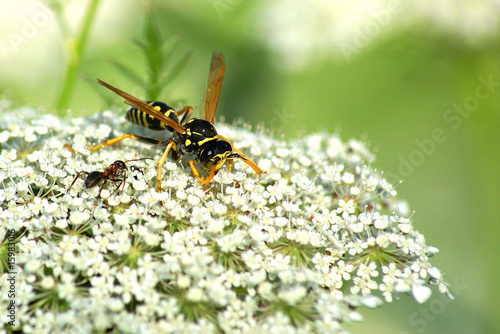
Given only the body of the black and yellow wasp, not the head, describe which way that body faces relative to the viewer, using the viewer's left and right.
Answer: facing the viewer and to the right of the viewer

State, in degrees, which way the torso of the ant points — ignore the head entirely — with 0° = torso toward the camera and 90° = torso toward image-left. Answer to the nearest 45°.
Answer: approximately 270°

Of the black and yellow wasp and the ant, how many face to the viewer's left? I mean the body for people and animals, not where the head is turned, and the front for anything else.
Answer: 0
